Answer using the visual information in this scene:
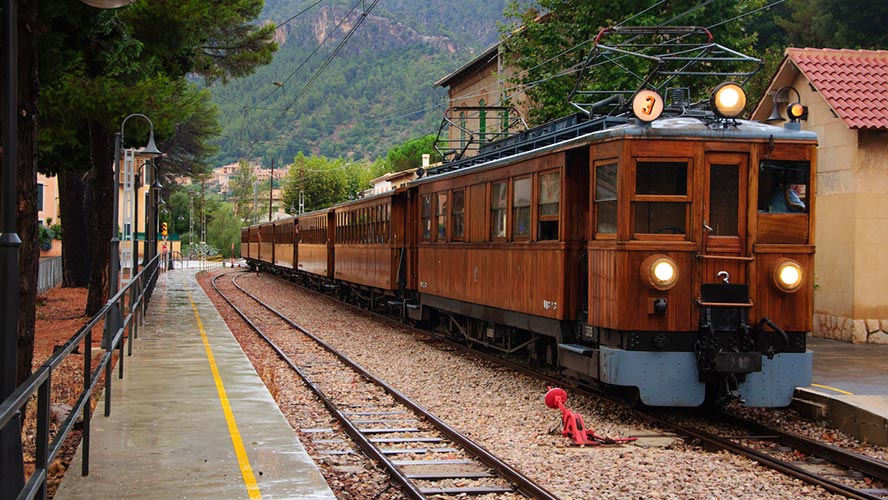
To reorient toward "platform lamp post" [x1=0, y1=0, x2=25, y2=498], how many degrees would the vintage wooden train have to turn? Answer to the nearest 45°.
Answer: approximately 90° to its right

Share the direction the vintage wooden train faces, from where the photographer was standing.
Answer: facing the viewer and to the right of the viewer

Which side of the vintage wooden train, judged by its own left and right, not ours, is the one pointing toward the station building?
left

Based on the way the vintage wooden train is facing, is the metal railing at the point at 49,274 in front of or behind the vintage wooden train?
behind

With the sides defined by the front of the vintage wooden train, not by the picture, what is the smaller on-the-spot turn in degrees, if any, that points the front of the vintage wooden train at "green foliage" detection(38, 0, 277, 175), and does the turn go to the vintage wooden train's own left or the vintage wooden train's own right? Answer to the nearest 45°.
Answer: approximately 180°

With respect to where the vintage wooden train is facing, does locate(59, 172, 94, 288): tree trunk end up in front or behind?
behind

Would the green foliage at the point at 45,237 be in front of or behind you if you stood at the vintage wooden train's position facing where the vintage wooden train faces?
behind
